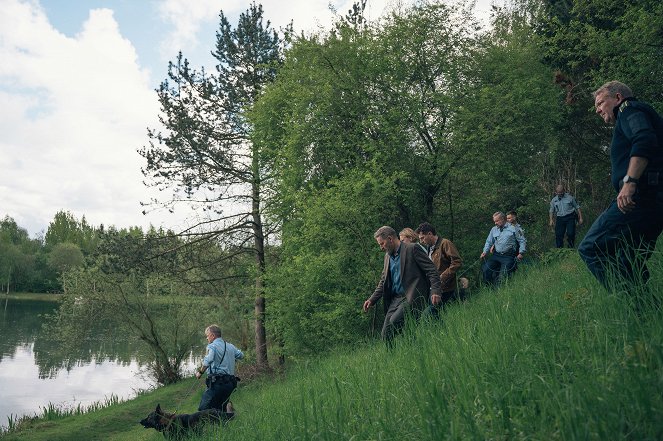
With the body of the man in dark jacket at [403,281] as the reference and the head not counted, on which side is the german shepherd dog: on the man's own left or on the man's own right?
on the man's own right

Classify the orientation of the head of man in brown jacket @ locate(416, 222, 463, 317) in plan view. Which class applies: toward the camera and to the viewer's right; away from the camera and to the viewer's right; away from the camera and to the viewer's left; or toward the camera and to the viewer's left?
toward the camera and to the viewer's left

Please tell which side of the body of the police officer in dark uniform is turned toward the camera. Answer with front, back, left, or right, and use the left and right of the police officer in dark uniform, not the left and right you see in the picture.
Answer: left

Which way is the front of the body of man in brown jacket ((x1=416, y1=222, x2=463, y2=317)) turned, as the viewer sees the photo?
to the viewer's left

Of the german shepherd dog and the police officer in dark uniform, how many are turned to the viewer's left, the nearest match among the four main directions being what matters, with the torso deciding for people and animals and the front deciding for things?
2

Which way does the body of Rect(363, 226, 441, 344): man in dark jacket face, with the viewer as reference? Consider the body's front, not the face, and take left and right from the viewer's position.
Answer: facing the viewer and to the left of the viewer

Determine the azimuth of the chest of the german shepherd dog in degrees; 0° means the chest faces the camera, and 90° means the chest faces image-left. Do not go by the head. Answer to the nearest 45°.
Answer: approximately 90°

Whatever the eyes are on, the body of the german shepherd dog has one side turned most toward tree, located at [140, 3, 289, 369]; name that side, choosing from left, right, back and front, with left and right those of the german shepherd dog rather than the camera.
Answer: right
